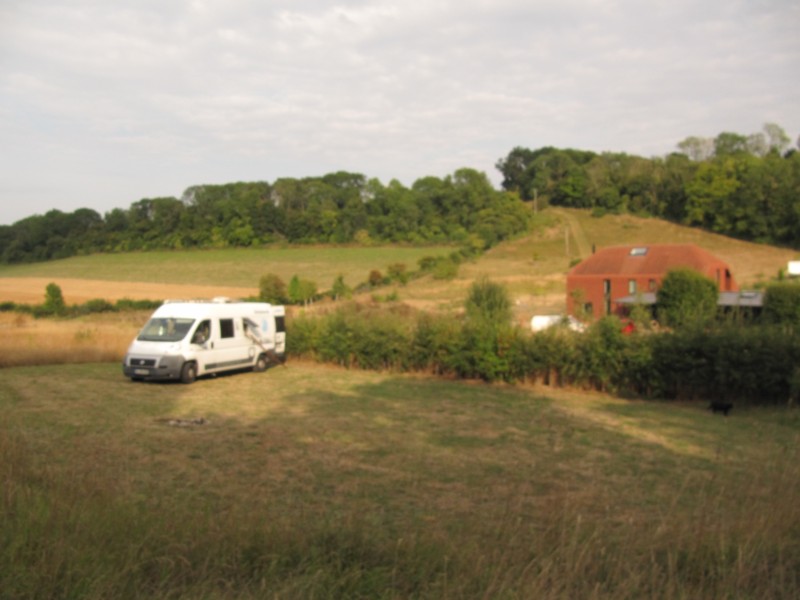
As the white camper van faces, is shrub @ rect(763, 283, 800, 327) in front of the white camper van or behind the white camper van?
behind

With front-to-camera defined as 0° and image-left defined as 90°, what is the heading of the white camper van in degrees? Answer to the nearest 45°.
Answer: approximately 45°

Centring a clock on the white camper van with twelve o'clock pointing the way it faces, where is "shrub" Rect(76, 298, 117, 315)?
The shrub is roughly at 4 o'clock from the white camper van.

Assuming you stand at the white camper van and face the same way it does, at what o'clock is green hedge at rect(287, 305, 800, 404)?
The green hedge is roughly at 8 o'clock from the white camper van.

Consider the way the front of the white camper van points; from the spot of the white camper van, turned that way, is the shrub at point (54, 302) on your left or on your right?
on your right

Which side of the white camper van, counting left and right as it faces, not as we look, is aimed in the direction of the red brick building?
back

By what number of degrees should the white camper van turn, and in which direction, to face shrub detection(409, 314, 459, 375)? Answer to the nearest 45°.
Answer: approximately 135° to its left

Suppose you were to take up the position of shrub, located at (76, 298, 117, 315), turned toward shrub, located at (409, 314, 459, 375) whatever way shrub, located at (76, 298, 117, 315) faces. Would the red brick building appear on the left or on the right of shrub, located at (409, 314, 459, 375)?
left
